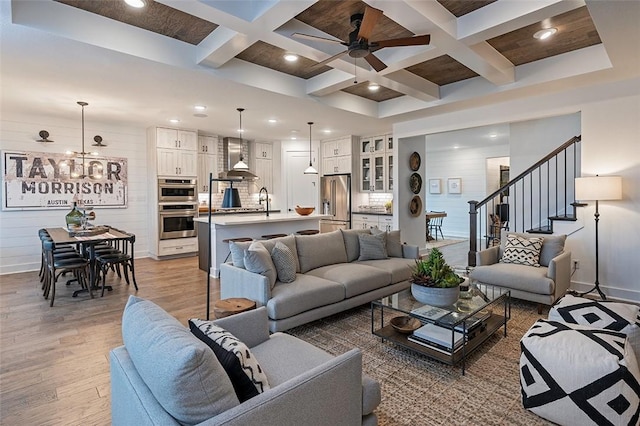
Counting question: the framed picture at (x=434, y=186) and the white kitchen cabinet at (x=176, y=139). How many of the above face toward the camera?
2

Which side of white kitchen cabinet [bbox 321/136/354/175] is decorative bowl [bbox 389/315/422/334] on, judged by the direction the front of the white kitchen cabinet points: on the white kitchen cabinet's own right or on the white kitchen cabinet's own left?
on the white kitchen cabinet's own left

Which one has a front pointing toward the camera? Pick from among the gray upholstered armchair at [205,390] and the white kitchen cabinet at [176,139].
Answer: the white kitchen cabinet

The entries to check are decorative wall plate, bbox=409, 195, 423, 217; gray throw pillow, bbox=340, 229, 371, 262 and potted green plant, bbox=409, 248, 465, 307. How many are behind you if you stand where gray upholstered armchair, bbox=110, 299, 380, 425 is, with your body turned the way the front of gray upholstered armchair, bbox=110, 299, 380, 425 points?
0

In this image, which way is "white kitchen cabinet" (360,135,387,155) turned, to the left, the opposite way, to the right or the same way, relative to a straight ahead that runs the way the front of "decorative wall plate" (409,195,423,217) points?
the same way

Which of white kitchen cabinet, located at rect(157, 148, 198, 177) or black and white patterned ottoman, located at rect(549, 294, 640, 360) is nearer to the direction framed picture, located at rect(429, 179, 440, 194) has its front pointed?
the black and white patterned ottoman

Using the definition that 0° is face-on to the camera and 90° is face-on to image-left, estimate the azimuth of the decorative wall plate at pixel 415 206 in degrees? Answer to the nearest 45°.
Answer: approximately 45°

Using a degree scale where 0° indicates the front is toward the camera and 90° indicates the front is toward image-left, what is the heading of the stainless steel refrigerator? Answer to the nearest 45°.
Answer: approximately 45°

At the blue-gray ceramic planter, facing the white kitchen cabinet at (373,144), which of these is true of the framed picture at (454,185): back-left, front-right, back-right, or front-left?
front-right

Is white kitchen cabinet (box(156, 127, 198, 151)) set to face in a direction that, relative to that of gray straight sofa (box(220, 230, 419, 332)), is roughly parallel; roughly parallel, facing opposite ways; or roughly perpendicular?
roughly parallel

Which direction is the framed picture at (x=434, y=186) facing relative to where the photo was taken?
toward the camera

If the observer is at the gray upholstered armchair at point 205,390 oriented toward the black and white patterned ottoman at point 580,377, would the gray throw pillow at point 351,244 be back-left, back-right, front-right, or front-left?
front-left

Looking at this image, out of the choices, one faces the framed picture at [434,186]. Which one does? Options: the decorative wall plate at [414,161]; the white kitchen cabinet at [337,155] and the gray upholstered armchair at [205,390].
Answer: the gray upholstered armchair

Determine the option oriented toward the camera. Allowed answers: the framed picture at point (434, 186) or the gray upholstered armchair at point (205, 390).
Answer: the framed picture

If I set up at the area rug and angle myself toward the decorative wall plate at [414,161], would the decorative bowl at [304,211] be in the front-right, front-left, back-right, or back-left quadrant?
front-left

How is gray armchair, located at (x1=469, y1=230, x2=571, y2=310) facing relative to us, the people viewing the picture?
facing the viewer and to the left of the viewer
